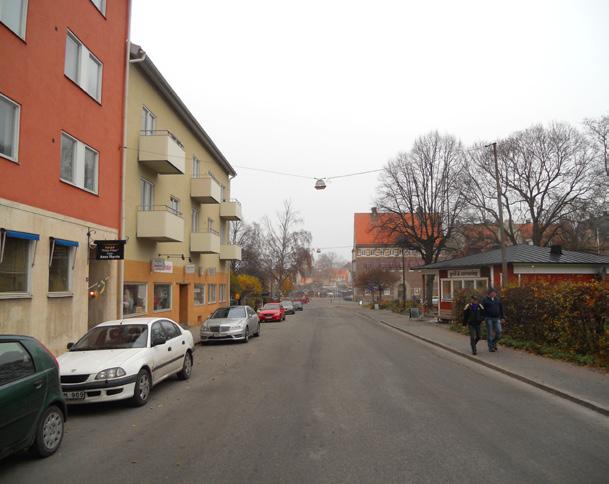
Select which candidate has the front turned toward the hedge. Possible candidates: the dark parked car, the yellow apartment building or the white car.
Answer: the yellow apartment building

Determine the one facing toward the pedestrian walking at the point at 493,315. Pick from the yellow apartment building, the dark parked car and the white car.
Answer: the yellow apartment building

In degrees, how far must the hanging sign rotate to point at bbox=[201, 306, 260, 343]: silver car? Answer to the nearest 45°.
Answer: approximately 135° to its left

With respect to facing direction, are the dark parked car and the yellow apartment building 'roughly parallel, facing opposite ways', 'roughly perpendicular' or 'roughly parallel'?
roughly perpendicular

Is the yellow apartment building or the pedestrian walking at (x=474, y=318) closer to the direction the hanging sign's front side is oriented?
the pedestrian walking

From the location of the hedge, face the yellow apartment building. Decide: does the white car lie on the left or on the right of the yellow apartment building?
left

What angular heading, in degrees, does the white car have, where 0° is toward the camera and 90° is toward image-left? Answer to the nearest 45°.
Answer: approximately 45°

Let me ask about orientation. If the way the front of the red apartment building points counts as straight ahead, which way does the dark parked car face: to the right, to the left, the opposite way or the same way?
to the right

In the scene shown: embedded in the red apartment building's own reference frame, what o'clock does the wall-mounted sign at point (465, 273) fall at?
The wall-mounted sign is roughly at 10 o'clock from the red apartment building.

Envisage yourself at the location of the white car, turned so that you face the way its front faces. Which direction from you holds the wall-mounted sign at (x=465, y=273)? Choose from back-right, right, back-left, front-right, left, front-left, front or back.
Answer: back

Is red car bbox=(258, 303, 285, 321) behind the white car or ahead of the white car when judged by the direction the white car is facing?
behind

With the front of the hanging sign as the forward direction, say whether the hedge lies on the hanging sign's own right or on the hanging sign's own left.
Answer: on the hanging sign's own left

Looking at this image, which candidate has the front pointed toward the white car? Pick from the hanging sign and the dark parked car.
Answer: the hanging sign
